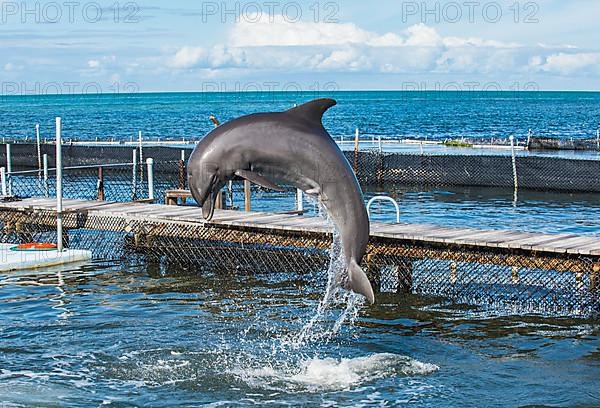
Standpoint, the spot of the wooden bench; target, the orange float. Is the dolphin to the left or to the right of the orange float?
left

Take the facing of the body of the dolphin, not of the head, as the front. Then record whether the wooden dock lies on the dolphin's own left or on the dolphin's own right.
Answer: on the dolphin's own right

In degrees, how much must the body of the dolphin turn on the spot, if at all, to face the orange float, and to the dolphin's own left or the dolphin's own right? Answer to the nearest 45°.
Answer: approximately 45° to the dolphin's own right

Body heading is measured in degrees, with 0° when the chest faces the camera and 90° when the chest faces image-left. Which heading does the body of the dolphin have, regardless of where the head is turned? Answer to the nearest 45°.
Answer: approximately 90°

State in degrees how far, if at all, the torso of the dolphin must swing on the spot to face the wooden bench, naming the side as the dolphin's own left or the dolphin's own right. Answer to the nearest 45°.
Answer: approximately 90° to the dolphin's own right
